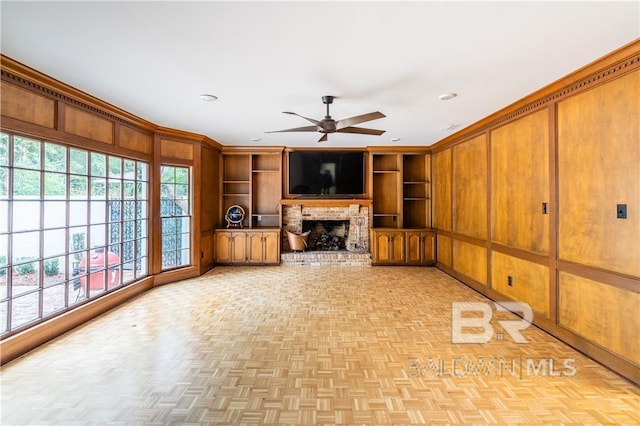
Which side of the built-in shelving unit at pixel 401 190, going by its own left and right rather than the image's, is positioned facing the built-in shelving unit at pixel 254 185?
right

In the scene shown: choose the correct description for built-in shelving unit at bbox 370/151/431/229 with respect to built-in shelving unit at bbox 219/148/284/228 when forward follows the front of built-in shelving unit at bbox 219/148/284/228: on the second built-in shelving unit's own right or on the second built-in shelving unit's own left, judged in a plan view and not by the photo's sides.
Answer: on the second built-in shelving unit's own left

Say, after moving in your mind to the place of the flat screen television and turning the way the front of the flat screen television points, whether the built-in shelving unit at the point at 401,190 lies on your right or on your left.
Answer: on your left

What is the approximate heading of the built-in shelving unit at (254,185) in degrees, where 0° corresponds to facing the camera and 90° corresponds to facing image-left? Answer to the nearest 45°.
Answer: approximately 0°

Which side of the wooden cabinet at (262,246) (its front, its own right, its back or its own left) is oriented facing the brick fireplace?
left

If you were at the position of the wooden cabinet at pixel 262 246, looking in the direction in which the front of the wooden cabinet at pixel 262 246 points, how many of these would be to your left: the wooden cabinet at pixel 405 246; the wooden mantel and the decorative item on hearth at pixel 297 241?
3

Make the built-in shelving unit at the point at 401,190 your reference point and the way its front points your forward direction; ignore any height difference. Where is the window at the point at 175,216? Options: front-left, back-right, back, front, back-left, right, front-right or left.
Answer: front-right

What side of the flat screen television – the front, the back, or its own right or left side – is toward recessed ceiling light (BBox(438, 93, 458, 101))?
front
